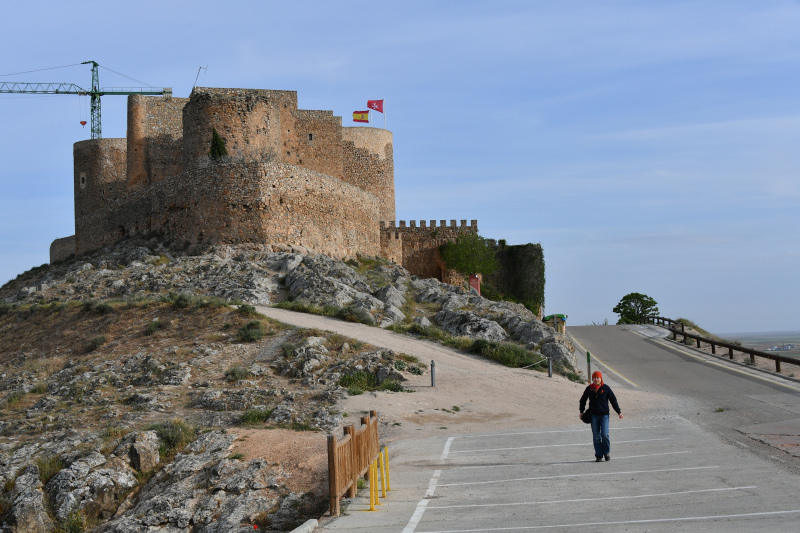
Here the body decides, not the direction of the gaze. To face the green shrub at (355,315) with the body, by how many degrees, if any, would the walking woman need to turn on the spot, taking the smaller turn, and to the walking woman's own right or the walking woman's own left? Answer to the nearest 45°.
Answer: approximately 135° to the walking woman's own right

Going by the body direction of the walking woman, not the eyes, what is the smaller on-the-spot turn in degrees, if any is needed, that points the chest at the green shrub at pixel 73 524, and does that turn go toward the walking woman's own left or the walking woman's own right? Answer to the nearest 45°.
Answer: approximately 90° to the walking woman's own right

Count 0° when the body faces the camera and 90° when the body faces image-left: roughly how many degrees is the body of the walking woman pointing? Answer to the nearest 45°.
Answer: approximately 0°

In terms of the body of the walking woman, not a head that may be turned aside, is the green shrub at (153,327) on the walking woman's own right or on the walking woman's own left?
on the walking woman's own right

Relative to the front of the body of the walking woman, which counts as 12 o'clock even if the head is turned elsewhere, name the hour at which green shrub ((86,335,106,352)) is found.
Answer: The green shrub is roughly at 4 o'clock from the walking woman.

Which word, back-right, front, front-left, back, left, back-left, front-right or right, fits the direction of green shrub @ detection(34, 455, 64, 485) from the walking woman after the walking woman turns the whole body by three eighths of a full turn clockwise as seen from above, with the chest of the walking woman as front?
front-left

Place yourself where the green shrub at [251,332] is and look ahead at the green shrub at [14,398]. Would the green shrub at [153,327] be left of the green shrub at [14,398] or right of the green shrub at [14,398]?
right

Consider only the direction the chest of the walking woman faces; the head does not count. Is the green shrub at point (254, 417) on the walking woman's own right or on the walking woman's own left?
on the walking woman's own right

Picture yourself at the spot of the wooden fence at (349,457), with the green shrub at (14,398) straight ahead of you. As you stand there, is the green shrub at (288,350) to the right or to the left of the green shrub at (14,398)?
right

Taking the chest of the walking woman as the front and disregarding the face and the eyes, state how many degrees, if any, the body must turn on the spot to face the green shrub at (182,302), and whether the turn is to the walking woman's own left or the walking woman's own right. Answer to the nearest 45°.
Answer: approximately 135° to the walking woman's own right

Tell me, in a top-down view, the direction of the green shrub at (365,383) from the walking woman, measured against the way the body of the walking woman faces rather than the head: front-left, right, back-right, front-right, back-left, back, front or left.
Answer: back-right

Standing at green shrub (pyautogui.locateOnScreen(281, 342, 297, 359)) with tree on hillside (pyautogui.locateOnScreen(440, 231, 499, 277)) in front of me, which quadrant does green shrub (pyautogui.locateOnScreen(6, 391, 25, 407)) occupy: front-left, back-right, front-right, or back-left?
back-left

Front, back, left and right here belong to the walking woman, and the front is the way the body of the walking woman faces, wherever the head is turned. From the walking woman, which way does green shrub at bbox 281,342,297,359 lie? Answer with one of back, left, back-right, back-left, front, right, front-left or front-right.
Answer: back-right
